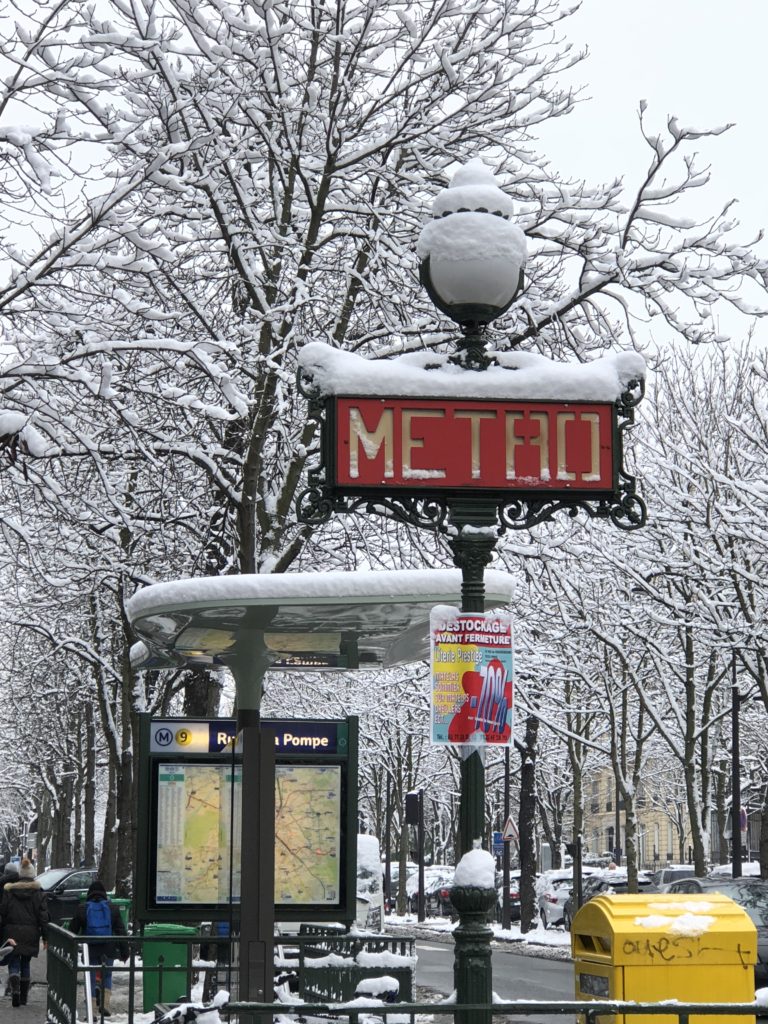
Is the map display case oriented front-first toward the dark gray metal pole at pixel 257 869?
yes

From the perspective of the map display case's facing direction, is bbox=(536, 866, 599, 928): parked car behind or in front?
behind

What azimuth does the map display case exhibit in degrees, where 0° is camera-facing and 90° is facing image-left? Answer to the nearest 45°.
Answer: approximately 0°

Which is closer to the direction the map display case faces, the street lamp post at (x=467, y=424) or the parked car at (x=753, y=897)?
the street lamp post

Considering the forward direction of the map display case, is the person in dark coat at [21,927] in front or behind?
behind
